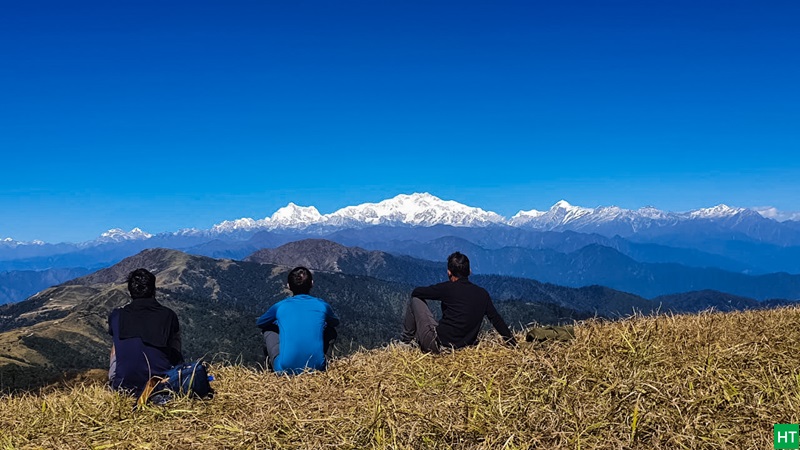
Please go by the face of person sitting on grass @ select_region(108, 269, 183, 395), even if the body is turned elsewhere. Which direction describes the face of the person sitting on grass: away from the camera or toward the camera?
away from the camera

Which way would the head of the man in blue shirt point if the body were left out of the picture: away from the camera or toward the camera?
away from the camera

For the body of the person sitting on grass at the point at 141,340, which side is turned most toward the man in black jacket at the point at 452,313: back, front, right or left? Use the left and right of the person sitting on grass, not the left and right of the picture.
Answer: right

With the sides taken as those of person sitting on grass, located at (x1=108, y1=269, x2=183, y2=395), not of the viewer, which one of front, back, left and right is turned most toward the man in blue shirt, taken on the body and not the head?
right

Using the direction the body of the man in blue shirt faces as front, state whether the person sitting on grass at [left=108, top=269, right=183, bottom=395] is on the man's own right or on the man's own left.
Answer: on the man's own left

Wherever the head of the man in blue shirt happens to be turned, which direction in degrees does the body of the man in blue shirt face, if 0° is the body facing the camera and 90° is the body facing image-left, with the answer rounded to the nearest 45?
approximately 180°

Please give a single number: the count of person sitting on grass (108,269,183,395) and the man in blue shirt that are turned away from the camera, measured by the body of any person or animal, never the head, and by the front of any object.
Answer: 2

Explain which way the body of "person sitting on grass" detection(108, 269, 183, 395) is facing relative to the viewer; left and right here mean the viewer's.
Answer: facing away from the viewer
